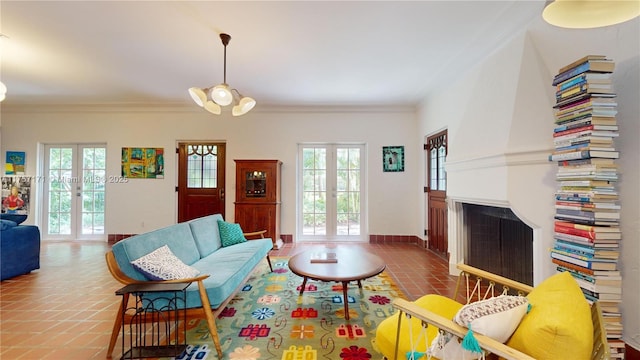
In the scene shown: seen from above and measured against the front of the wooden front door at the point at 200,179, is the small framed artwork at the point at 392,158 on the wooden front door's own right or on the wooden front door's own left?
on the wooden front door's own left

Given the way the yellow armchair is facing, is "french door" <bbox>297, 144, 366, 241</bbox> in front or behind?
in front

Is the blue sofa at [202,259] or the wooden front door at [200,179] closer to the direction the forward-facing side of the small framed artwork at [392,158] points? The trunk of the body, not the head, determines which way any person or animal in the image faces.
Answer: the blue sofa

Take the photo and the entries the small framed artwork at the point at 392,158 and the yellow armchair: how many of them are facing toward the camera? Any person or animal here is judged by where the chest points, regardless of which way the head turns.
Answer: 1

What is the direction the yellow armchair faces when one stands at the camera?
facing away from the viewer and to the left of the viewer

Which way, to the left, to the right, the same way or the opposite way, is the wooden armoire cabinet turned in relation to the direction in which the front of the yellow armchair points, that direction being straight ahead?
the opposite way

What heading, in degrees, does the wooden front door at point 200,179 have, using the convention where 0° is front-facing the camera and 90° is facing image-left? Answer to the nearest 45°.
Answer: approximately 0°

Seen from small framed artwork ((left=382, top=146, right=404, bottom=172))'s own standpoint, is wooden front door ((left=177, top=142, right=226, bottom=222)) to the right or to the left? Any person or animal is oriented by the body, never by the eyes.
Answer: on its right

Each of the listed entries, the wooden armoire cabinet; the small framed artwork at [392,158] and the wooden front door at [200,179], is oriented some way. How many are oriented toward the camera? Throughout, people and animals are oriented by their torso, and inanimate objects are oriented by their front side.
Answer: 3

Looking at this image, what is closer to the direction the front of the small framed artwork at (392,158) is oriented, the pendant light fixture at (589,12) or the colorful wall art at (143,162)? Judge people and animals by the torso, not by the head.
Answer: the pendant light fixture

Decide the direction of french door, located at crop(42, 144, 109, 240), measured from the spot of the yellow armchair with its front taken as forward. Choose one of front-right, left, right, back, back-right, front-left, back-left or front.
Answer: front-left

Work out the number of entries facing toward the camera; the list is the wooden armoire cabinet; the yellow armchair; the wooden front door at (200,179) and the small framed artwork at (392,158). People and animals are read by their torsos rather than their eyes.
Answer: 3

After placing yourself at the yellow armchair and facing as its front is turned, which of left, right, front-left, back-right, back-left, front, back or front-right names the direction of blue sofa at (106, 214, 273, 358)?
front-left

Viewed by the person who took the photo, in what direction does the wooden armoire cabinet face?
facing the viewer

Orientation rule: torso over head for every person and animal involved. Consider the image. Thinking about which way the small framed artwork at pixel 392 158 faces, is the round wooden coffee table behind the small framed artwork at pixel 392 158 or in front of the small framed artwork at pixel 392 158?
in front

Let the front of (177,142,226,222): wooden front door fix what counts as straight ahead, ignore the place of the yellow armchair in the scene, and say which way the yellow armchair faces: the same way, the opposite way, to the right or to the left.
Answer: the opposite way
